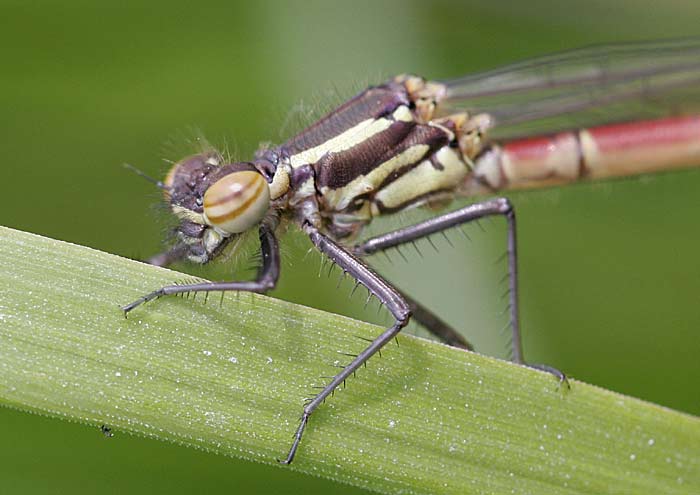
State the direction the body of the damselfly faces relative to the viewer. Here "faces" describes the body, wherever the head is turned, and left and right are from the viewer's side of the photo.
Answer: facing to the left of the viewer
